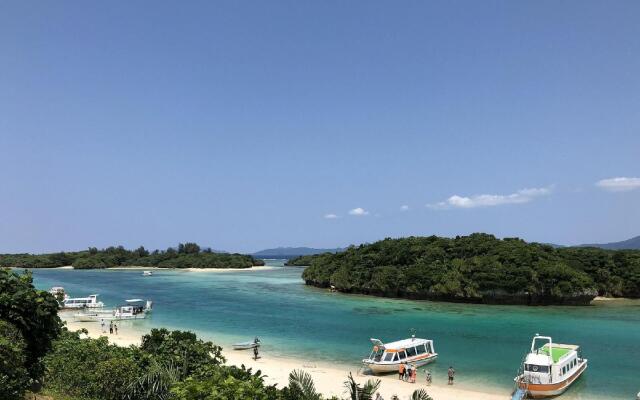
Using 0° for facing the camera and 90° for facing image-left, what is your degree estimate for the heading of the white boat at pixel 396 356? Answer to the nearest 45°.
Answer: approximately 45°

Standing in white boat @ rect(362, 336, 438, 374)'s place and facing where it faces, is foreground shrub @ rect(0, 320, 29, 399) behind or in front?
in front
